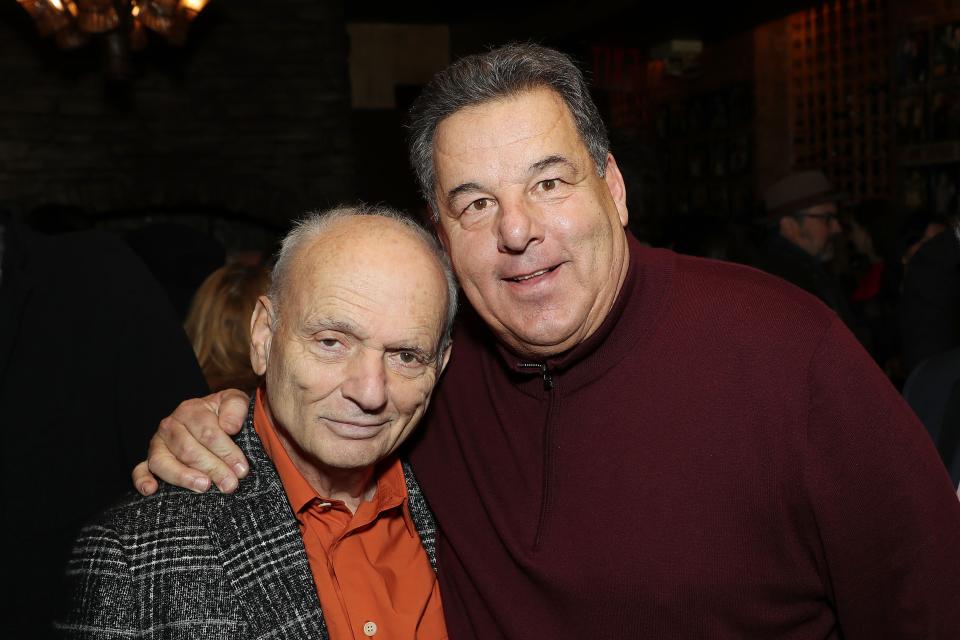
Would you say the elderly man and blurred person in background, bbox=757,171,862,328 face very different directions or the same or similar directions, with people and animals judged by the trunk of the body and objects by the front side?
same or similar directions

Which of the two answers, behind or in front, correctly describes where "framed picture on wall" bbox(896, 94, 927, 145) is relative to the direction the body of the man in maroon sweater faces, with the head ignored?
behind

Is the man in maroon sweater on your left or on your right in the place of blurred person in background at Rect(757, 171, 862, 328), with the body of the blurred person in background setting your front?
on your right

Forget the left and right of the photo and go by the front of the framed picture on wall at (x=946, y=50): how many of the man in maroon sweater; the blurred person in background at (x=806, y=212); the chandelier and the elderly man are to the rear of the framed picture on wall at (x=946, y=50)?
0

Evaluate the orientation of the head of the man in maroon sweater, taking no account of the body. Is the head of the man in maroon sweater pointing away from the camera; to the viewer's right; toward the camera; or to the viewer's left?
toward the camera

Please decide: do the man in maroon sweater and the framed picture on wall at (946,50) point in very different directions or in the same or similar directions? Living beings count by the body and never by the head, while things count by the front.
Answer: same or similar directions

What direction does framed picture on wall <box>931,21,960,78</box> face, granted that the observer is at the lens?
facing the viewer and to the left of the viewer

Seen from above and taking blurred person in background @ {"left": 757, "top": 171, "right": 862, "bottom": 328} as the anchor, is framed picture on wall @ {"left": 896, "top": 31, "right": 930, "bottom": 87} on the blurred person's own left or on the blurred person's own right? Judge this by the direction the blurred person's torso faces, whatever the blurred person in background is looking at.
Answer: on the blurred person's own left

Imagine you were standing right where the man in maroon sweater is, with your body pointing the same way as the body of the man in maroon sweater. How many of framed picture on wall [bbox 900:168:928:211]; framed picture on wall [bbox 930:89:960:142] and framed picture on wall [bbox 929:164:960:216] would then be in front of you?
0

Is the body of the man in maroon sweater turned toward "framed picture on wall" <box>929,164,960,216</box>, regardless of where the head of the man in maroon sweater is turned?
no

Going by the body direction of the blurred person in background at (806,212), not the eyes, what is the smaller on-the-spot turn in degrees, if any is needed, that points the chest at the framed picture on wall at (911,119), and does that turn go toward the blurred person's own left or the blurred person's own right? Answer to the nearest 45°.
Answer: approximately 90° to the blurred person's own left

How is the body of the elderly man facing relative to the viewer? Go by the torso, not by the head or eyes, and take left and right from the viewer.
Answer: facing the viewer and to the right of the viewer
